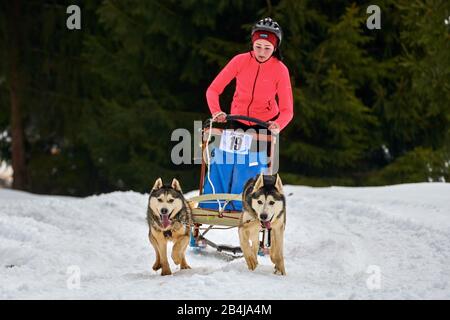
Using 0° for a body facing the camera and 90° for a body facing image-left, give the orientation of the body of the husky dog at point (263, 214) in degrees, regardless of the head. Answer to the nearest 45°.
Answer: approximately 0°

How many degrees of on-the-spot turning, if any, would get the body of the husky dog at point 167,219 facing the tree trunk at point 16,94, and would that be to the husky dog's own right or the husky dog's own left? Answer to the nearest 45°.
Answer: approximately 180°

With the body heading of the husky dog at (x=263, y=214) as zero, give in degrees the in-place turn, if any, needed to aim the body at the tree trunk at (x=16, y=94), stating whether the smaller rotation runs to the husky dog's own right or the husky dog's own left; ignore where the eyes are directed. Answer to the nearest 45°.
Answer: approximately 135° to the husky dog's own right

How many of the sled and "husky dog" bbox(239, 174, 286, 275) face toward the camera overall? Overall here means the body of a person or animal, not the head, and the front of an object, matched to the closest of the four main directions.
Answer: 2

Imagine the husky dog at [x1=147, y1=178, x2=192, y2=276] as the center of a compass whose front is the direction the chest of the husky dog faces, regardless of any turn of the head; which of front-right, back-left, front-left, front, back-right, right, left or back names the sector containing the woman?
back-left

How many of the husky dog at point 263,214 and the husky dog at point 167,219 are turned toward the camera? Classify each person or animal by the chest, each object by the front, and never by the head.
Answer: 2

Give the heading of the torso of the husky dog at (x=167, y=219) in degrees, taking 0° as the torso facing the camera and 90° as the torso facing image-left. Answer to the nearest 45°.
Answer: approximately 0°
